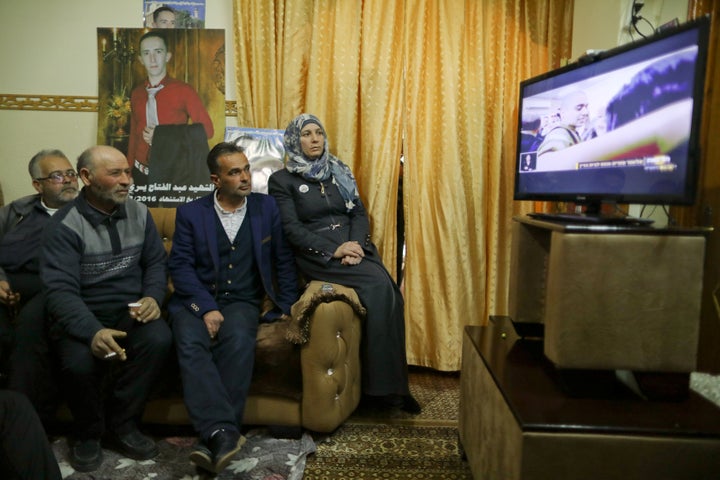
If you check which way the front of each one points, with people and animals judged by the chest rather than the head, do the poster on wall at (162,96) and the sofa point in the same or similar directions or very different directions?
same or similar directions

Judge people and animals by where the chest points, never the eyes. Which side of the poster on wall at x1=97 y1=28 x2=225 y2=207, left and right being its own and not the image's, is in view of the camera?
front

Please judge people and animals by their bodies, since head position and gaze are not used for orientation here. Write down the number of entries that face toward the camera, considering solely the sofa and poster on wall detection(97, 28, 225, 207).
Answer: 2

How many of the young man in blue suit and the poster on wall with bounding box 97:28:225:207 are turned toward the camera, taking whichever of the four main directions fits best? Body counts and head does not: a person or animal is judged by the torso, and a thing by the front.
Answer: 2

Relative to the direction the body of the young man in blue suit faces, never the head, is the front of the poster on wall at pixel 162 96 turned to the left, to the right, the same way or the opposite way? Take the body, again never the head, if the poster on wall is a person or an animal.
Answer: the same way

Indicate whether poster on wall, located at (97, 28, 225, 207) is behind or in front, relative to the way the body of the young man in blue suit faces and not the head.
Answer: behind

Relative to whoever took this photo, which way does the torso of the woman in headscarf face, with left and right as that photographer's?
facing the viewer and to the right of the viewer

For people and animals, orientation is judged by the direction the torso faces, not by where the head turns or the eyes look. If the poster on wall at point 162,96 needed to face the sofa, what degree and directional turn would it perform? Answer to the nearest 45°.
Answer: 0° — it already faces it

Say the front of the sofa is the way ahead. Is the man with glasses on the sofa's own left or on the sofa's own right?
on the sofa's own right

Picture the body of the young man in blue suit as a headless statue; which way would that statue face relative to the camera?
toward the camera

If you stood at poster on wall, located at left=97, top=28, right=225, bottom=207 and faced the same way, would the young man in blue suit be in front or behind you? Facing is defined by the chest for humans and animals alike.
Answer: in front

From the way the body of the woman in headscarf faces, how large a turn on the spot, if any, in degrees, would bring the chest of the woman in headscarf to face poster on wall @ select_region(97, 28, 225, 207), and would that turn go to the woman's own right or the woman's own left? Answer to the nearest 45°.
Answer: approximately 180°
